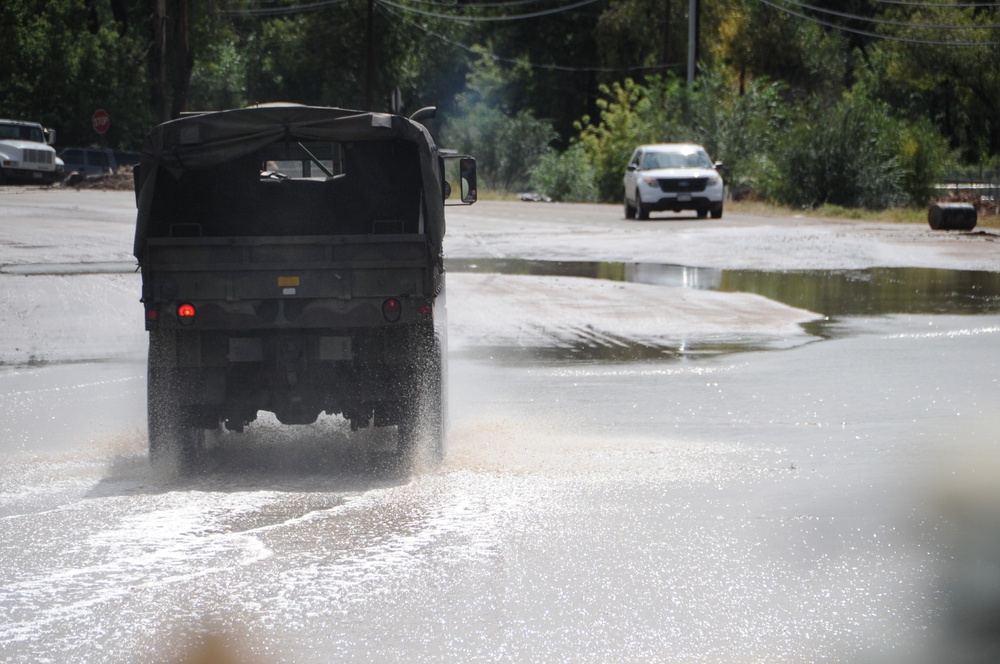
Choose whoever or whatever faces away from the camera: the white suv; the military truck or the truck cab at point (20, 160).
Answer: the military truck

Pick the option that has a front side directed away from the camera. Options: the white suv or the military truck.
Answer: the military truck

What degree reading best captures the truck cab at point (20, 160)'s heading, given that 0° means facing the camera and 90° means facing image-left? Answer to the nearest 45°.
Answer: approximately 315°

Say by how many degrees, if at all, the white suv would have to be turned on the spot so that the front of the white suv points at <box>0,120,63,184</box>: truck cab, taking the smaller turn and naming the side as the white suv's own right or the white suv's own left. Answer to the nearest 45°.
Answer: approximately 135° to the white suv's own right

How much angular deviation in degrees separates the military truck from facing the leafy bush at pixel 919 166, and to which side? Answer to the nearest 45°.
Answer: approximately 45° to its right

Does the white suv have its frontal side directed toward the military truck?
yes

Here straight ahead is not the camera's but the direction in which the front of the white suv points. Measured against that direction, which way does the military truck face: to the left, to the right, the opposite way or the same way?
the opposite way

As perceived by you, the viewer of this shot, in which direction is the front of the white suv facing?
facing the viewer

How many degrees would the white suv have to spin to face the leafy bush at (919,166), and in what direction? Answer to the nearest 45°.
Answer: approximately 135° to its left

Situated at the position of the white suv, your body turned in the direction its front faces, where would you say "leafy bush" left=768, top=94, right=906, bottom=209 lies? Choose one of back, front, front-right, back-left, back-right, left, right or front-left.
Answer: back-left

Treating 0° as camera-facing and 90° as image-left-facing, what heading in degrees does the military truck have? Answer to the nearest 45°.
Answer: approximately 180°
